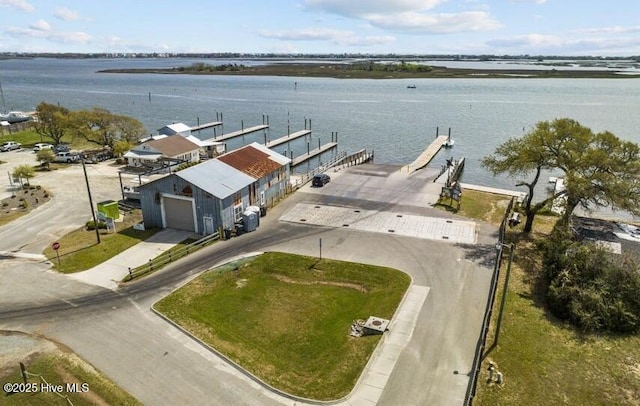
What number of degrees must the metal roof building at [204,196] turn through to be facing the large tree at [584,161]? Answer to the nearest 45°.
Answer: approximately 135° to its left

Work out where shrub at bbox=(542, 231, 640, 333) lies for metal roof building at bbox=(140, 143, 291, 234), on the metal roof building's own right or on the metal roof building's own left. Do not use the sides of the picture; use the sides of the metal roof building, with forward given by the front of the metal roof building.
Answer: on the metal roof building's own left

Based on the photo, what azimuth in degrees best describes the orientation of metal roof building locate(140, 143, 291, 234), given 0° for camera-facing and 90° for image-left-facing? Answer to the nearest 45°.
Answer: approximately 45°
